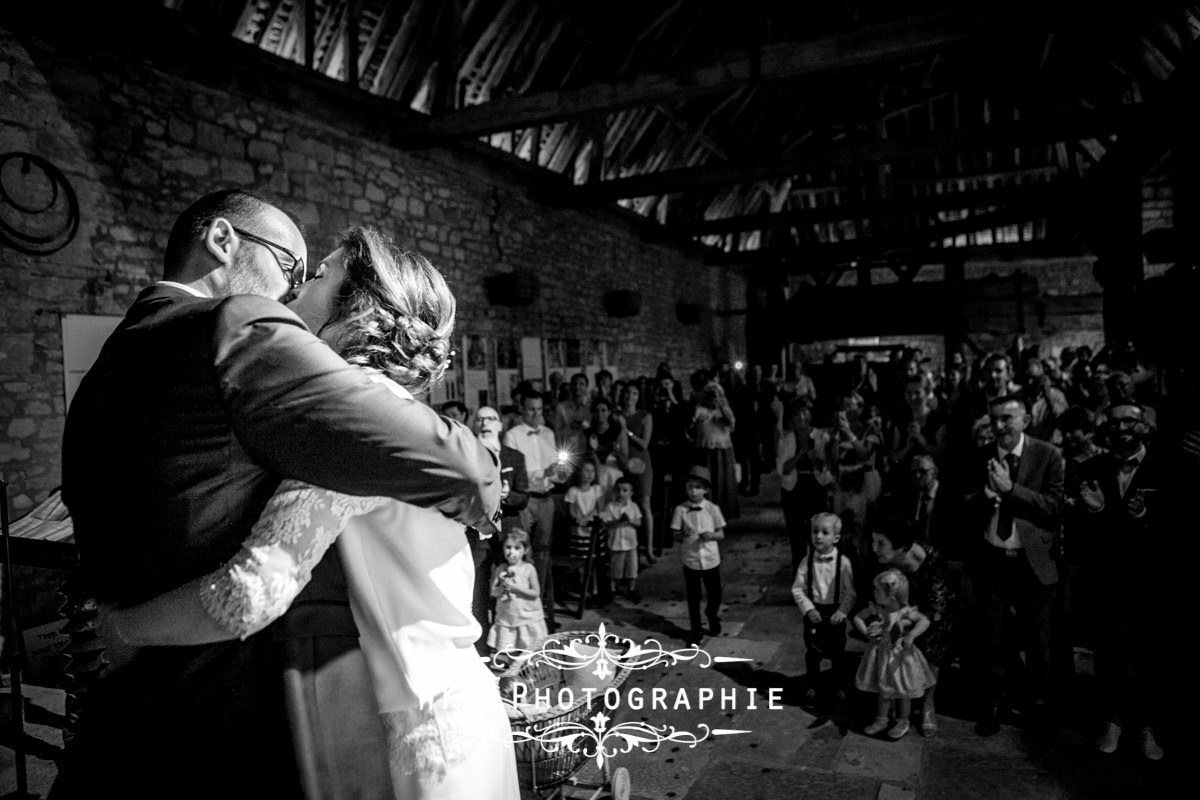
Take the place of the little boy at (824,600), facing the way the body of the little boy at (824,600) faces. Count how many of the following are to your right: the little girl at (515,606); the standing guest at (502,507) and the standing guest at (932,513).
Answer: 2

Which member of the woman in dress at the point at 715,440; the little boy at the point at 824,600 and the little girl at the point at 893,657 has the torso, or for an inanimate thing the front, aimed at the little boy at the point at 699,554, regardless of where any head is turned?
the woman in dress

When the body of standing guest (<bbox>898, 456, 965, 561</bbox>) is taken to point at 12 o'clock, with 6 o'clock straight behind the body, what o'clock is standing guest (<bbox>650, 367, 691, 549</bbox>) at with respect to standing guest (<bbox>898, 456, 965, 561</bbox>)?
standing guest (<bbox>650, 367, 691, 549</bbox>) is roughly at 3 o'clock from standing guest (<bbox>898, 456, 965, 561</bbox>).

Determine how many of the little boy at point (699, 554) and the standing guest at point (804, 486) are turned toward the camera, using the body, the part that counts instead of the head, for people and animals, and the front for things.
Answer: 2

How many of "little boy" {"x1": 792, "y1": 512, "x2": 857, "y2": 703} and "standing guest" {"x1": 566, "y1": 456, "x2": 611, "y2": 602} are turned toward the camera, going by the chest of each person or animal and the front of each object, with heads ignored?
2

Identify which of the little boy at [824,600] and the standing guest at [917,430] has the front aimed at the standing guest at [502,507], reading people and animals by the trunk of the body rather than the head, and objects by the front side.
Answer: the standing guest at [917,430]

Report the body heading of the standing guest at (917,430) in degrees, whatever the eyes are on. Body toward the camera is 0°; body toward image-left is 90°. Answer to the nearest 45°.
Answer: approximately 45°

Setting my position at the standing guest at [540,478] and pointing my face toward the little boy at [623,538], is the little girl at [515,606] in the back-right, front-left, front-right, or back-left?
back-right
